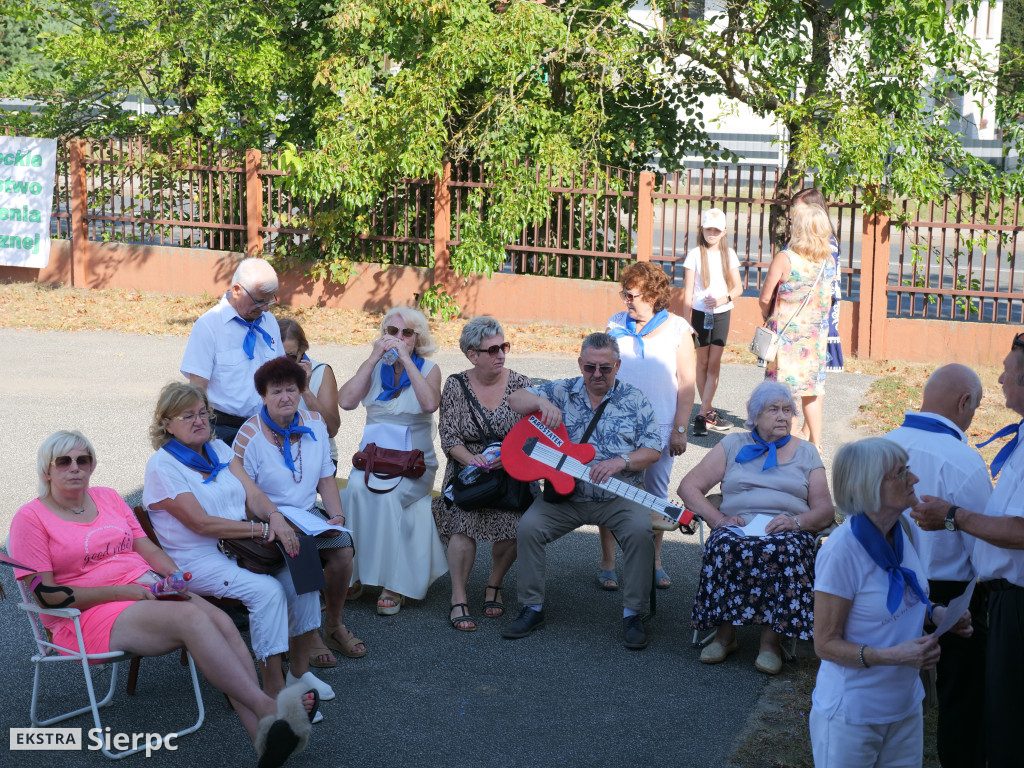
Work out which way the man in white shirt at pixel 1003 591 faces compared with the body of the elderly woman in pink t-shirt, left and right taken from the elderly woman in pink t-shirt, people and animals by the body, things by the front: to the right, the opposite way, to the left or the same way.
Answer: the opposite way

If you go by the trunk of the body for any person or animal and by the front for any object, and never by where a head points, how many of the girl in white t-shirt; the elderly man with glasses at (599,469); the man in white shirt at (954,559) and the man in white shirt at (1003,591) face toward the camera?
2

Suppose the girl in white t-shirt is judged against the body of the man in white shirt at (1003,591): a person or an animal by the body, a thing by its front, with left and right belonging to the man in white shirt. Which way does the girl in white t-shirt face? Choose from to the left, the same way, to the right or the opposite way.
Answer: to the left

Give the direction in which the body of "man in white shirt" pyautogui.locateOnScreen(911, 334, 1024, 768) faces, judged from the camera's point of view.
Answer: to the viewer's left

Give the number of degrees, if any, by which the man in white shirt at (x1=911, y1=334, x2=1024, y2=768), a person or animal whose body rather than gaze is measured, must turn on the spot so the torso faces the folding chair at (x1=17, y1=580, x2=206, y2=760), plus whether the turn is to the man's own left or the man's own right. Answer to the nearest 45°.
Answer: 0° — they already face it

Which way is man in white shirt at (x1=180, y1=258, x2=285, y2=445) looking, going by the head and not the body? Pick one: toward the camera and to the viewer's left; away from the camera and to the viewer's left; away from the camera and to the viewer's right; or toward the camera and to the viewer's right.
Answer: toward the camera and to the viewer's right

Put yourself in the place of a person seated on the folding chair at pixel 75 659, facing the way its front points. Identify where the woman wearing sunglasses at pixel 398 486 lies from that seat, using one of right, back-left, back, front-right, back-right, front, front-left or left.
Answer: left

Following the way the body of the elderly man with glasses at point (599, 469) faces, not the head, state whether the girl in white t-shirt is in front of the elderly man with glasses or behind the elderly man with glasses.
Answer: behind

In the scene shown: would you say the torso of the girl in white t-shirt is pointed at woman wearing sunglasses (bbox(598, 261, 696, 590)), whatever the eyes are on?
yes

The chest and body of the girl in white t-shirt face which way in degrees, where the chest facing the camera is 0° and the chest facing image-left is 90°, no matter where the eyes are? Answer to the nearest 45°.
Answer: approximately 0°

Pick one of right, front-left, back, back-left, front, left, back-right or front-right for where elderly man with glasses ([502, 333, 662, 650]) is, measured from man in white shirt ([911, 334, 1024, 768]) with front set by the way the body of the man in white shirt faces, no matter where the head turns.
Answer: front-right

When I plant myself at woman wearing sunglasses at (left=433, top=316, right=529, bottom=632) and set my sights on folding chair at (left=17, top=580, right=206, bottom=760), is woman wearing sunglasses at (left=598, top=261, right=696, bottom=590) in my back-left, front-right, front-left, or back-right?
back-left

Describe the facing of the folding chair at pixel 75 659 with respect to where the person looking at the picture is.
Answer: facing the viewer and to the right of the viewer
